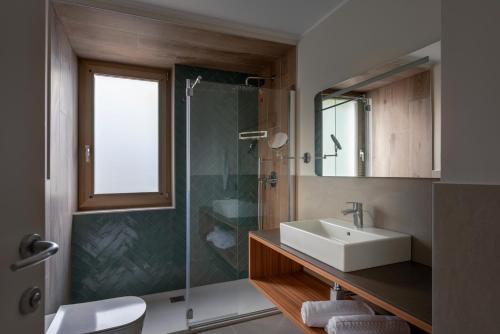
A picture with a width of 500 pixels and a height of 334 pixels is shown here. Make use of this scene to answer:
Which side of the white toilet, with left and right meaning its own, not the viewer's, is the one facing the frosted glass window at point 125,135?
left

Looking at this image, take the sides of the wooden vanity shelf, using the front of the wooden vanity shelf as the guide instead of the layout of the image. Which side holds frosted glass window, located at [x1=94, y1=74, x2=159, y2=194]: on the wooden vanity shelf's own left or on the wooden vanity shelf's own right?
on the wooden vanity shelf's own right

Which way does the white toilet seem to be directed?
to the viewer's right

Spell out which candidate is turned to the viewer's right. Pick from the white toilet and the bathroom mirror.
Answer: the white toilet

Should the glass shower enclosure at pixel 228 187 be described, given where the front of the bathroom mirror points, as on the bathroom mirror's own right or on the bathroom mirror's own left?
on the bathroom mirror's own right

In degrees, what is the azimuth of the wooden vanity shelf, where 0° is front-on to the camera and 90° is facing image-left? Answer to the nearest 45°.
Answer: approximately 45°

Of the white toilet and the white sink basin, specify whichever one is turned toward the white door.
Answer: the white sink basin

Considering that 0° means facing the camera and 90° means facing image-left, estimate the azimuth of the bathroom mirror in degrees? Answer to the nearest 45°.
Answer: approximately 45°
